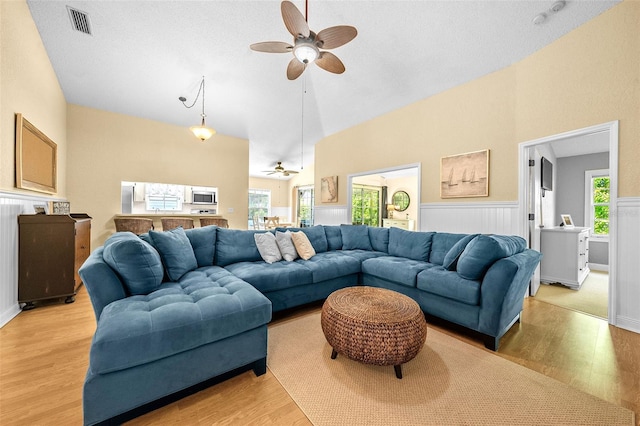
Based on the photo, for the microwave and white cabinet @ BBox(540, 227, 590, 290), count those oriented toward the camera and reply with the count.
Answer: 1

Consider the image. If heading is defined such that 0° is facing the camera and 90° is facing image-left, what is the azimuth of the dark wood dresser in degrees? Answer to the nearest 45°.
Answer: approximately 270°

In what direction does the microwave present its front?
toward the camera

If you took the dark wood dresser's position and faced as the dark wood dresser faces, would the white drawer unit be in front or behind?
in front

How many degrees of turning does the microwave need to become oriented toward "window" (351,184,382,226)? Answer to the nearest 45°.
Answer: approximately 90° to its left

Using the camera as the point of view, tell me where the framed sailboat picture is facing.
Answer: facing the viewer and to the left of the viewer

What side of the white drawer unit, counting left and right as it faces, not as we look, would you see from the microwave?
front

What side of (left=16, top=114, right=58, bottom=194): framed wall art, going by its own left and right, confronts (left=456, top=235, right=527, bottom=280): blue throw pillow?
front

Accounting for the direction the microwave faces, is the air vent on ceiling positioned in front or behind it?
in front

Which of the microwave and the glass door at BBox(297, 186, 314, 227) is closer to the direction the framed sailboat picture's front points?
the microwave

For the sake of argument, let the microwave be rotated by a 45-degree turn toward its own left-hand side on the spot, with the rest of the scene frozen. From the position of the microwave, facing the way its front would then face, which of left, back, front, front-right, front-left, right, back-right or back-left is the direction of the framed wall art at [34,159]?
right
